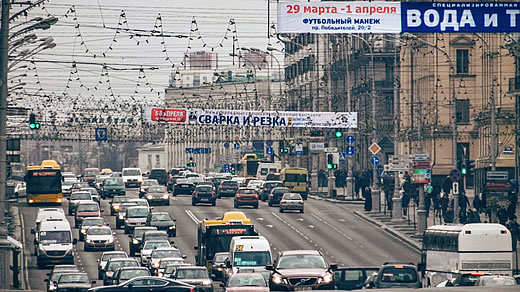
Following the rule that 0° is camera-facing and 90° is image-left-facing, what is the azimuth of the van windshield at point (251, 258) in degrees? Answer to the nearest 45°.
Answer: approximately 0°

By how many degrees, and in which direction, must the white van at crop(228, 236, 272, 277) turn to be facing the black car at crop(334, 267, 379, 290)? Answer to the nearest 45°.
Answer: approximately 45° to its left
